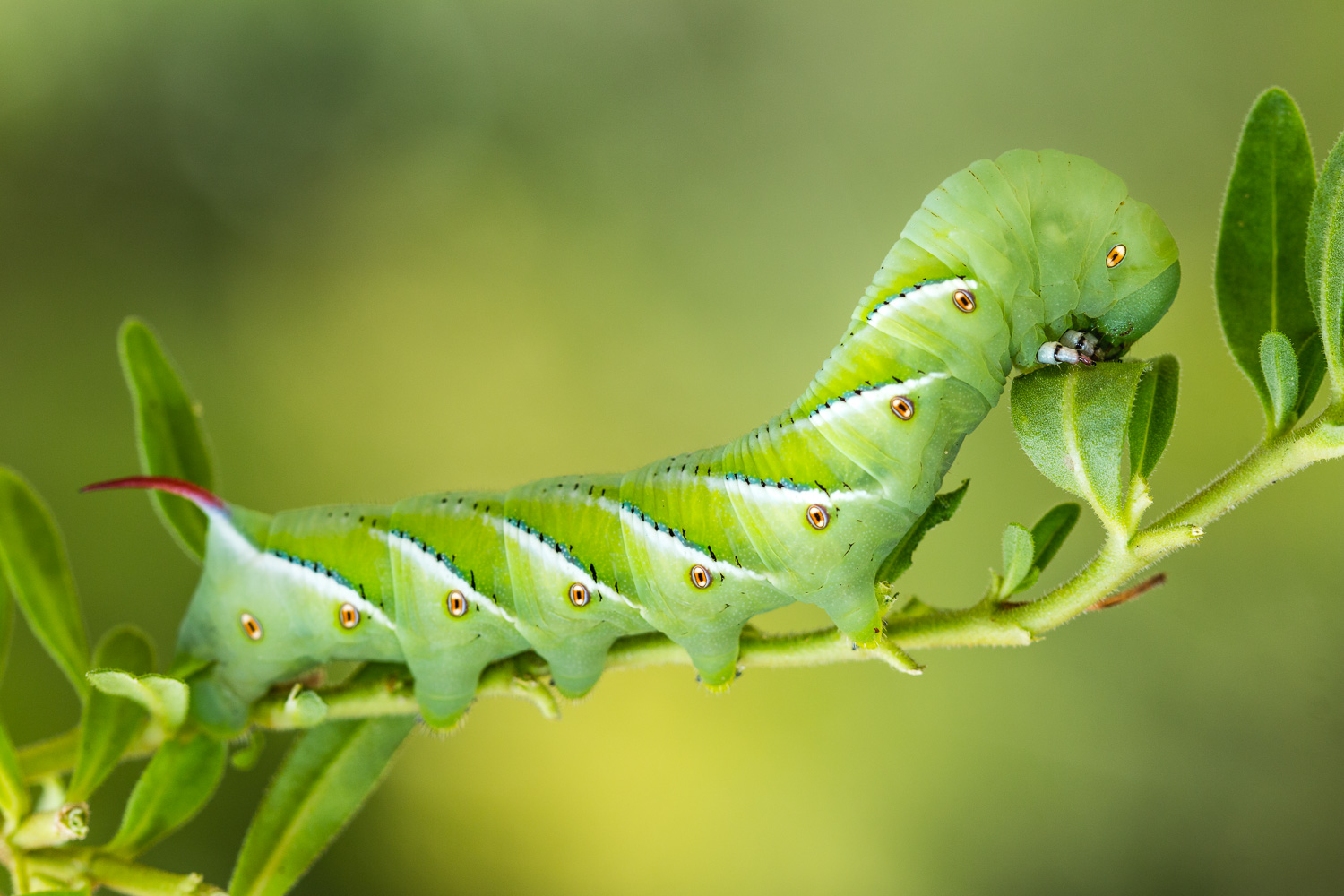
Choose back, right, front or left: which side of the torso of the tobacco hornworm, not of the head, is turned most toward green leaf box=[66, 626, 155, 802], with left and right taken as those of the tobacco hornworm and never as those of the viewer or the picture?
back

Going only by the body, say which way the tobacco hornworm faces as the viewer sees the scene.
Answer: to the viewer's right

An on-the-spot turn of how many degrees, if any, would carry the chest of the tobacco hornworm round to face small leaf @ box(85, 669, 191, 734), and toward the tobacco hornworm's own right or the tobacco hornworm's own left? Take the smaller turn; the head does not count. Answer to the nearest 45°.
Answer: approximately 180°

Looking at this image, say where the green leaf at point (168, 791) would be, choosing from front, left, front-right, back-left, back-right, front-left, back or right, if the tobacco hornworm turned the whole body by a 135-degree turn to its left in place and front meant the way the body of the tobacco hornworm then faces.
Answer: front-left
